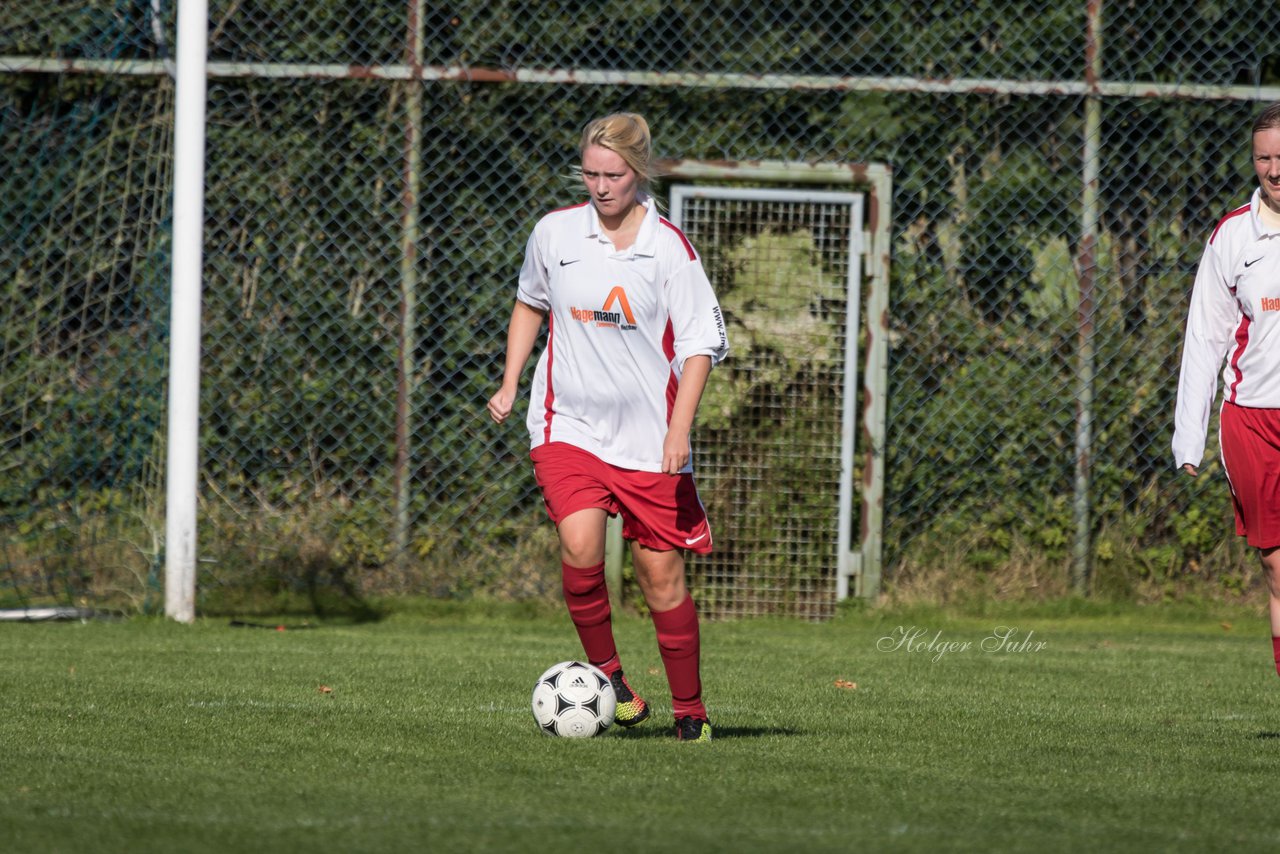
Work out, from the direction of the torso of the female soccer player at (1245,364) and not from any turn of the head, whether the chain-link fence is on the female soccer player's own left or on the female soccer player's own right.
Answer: on the female soccer player's own right

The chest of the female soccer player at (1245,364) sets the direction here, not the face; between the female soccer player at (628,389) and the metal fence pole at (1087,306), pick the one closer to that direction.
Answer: the female soccer player

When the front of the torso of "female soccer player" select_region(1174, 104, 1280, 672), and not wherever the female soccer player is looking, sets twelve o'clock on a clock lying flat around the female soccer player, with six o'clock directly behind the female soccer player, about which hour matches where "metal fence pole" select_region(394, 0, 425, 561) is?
The metal fence pole is roughly at 4 o'clock from the female soccer player.

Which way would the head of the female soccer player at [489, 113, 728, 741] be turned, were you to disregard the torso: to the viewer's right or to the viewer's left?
to the viewer's left

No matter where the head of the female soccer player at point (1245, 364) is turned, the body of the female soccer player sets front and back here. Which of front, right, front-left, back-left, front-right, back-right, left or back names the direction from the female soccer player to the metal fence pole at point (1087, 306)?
back

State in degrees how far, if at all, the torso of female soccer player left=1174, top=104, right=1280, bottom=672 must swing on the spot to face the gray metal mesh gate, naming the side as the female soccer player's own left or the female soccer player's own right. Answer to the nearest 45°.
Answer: approximately 135° to the female soccer player's own right

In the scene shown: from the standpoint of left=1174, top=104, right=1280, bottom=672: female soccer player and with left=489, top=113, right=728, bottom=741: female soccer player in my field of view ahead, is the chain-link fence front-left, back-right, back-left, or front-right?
front-right

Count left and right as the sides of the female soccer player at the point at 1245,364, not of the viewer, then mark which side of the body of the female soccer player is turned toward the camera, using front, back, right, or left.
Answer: front

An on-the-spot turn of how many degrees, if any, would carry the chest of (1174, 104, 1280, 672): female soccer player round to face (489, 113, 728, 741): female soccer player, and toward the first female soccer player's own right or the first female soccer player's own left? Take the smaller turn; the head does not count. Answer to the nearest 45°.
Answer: approximately 45° to the first female soccer player's own right

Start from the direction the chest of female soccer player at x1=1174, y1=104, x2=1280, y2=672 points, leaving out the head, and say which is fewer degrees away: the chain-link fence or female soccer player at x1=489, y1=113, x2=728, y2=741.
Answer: the female soccer player

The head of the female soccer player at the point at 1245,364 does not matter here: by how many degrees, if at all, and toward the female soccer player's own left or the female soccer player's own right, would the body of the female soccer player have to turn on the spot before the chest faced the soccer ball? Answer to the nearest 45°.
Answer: approximately 45° to the female soccer player's own right
